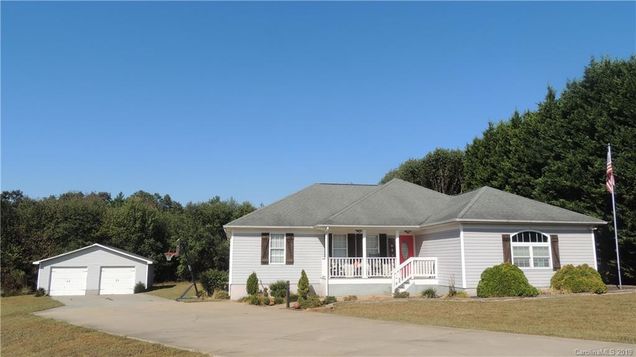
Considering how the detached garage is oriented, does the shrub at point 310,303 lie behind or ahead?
ahead

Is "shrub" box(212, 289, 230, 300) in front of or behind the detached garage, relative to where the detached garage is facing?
in front

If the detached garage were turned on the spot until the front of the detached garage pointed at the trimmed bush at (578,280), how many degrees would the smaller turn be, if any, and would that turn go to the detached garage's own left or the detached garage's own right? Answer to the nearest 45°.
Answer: approximately 45° to the detached garage's own left

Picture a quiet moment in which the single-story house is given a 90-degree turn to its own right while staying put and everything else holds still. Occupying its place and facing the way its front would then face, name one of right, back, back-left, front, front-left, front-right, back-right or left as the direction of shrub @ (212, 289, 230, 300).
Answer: front

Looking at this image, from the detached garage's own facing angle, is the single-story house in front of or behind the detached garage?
in front

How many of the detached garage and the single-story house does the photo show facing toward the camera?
2

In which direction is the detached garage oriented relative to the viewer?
toward the camera

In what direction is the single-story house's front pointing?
toward the camera

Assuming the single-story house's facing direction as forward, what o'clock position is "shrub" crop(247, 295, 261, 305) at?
The shrub is roughly at 2 o'clock from the single-story house.

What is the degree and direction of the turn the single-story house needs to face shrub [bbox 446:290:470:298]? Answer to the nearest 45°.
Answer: approximately 45° to its left

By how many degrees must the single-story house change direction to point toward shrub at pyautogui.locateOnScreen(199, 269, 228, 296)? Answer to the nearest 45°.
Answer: approximately 90° to its right
